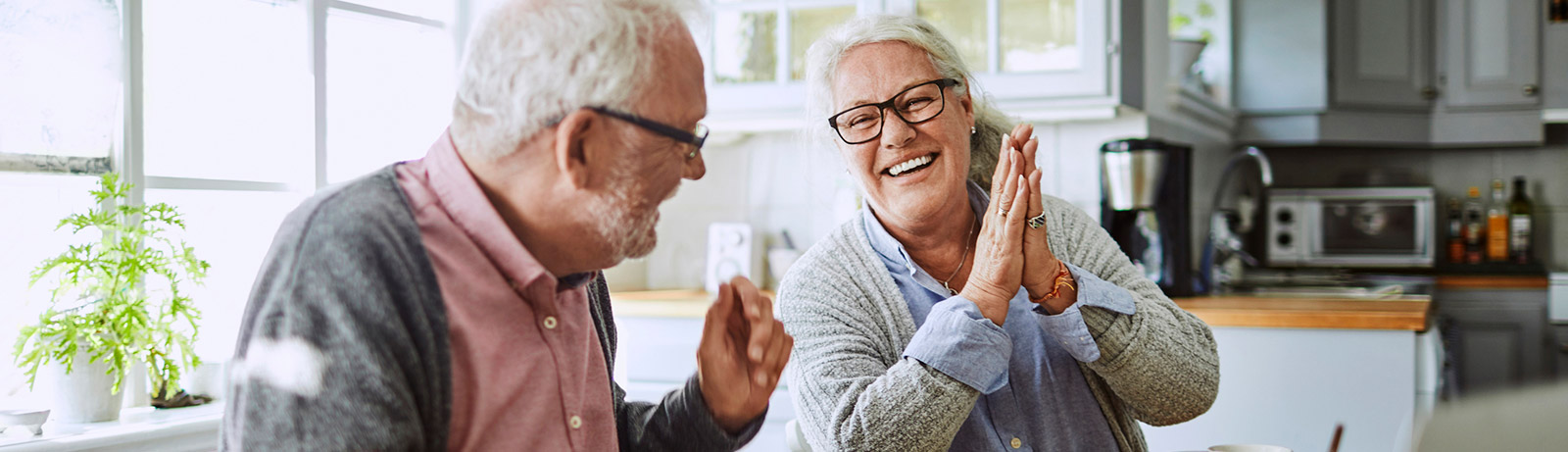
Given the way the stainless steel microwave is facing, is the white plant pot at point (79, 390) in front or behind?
in front

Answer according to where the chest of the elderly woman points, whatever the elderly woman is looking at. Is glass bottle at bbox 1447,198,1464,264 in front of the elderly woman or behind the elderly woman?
behind

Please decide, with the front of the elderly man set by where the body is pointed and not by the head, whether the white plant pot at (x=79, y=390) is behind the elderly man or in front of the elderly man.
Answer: behind

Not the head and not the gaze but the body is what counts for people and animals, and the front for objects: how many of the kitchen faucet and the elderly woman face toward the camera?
1

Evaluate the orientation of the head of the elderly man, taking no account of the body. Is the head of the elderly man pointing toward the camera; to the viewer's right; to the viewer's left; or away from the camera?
to the viewer's right
